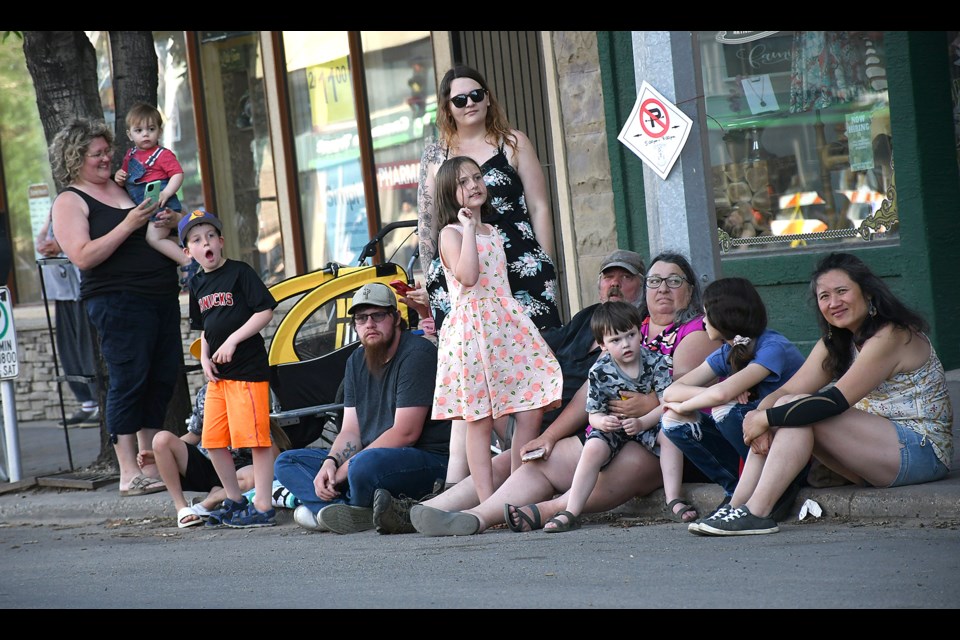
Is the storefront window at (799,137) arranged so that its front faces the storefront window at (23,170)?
no

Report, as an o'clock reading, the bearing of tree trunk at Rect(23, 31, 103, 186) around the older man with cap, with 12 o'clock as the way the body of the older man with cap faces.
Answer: The tree trunk is roughly at 3 o'clock from the older man with cap.

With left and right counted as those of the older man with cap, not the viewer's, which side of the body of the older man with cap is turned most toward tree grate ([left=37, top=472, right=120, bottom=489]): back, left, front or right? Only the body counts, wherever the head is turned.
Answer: right

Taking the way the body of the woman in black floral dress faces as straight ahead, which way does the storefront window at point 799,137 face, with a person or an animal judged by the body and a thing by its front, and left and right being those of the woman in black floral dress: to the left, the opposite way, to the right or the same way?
the same way

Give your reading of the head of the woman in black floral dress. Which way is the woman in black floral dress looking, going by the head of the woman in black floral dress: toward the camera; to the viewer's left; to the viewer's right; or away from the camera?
toward the camera

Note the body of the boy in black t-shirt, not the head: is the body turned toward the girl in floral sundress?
no

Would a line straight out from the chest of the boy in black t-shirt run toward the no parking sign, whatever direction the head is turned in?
no

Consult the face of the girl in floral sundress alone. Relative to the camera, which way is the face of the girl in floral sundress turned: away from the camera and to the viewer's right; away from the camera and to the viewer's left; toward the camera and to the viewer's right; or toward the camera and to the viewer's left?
toward the camera and to the viewer's right

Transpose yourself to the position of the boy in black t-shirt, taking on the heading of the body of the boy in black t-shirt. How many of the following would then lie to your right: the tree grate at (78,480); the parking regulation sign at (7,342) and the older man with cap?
2

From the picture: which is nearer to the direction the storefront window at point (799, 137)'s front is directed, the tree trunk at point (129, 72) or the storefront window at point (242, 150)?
the tree trunk

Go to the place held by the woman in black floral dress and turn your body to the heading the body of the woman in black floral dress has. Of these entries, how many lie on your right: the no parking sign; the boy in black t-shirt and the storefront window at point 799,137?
1

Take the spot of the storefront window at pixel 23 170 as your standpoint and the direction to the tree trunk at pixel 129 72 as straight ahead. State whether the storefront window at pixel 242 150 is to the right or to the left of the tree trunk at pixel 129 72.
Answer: left

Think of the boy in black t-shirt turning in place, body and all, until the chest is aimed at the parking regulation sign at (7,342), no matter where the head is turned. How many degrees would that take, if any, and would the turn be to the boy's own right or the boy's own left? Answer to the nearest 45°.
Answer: approximately 90° to the boy's own right

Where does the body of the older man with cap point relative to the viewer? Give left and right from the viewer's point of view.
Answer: facing the viewer and to the left of the viewer

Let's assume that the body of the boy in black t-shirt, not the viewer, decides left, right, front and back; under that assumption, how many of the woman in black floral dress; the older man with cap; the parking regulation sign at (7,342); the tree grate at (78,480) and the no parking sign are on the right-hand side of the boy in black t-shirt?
2

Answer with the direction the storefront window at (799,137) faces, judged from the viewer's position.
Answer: facing the viewer

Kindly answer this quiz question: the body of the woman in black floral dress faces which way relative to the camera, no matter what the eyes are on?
toward the camera

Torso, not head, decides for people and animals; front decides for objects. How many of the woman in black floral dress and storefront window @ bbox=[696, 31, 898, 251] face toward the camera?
2
